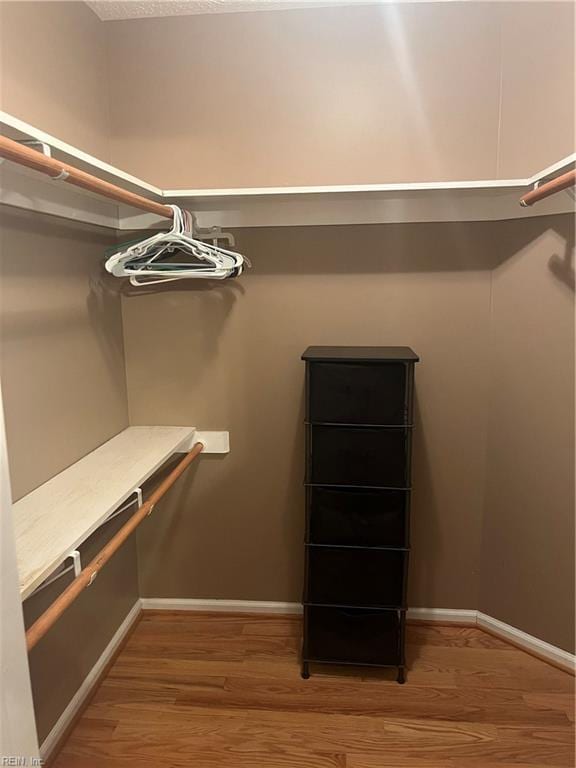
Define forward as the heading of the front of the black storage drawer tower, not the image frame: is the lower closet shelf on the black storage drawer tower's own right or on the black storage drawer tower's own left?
on the black storage drawer tower's own right

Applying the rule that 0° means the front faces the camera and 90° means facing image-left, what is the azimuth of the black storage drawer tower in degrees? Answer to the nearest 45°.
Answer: approximately 0°

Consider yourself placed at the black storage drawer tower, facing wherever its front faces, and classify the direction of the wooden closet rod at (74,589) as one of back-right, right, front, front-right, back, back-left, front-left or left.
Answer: front-right
